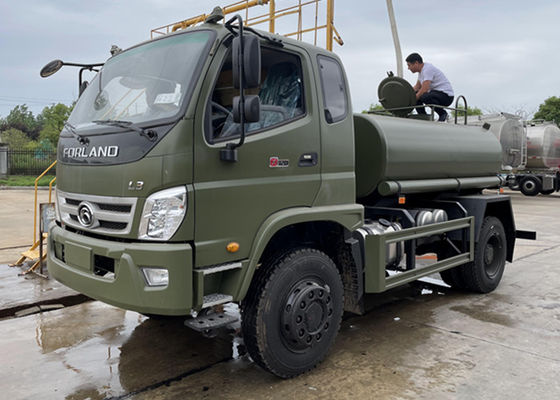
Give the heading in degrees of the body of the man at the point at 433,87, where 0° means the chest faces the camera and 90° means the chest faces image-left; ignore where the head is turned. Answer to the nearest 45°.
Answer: approximately 90°

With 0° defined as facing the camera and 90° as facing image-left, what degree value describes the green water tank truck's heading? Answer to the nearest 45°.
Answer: approximately 45°

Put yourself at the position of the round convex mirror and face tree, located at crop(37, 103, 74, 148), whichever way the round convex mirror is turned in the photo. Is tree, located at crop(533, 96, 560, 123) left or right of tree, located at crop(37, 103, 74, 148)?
right

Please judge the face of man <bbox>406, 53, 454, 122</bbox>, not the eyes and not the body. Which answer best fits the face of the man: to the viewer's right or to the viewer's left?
to the viewer's left

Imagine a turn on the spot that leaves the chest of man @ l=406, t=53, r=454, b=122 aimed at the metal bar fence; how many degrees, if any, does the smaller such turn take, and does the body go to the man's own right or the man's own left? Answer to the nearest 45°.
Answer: approximately 45° to the man's own right
